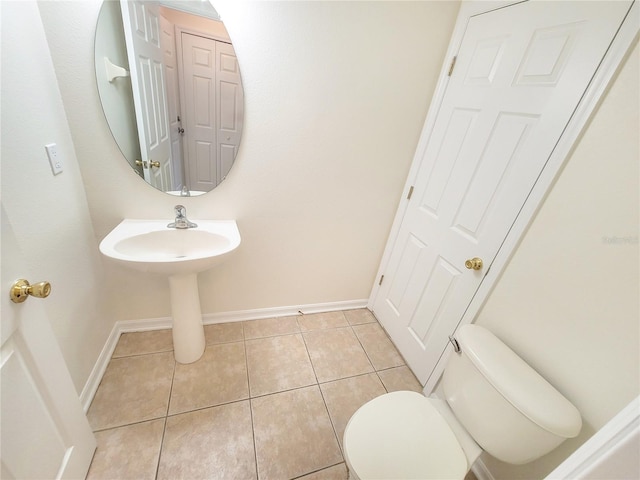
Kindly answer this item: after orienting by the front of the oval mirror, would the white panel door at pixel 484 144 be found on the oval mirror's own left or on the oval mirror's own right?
on the oval mirror's own left

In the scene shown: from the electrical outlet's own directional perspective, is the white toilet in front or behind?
in front

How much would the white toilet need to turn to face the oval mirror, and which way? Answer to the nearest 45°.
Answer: approximately 45° to its right

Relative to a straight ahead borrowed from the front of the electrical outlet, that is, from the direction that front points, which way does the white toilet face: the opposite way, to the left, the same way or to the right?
the opposite way

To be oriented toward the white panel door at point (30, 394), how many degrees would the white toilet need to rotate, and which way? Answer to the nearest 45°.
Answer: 0° — it already faces it

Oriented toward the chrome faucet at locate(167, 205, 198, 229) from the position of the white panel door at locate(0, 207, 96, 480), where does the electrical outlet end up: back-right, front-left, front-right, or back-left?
front-left

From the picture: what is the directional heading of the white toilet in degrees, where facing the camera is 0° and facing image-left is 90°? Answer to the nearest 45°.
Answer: approximately 45°

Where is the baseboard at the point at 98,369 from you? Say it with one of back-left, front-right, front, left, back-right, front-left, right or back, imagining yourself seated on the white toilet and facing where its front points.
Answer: front

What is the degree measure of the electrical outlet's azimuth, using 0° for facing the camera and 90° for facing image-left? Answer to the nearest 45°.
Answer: approximately 315°

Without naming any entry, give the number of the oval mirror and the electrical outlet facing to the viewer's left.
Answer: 0

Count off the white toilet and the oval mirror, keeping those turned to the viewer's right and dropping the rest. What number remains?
0

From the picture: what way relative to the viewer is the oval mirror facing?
toward the camera

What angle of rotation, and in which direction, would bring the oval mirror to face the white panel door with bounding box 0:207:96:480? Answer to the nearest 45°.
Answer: approximately 45° to its right
